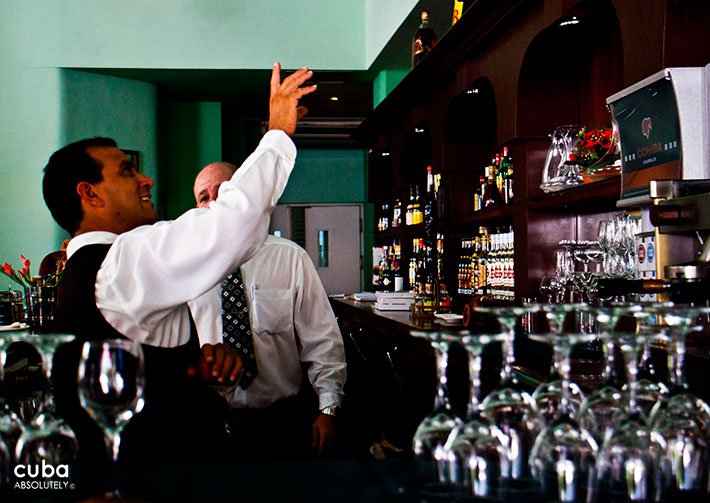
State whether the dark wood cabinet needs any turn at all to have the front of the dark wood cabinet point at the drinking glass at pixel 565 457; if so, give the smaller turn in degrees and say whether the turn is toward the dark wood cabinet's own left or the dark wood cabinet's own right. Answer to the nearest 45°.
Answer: approximately 45° to the dark wood cabinet's own left

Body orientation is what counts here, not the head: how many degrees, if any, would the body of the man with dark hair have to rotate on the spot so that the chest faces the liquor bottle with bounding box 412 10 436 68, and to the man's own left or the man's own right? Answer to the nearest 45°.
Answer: approximately 45° to the man's own left

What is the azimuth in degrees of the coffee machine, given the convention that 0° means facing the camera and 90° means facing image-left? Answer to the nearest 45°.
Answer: approximately 45°

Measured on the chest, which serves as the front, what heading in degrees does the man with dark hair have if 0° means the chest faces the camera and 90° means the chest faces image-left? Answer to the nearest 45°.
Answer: approximately 270°

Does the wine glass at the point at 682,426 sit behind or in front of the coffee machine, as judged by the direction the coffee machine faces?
in front

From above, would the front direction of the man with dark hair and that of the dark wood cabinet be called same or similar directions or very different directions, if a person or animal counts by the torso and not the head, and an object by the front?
very different directions

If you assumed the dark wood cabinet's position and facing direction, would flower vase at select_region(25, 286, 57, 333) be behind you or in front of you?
in front

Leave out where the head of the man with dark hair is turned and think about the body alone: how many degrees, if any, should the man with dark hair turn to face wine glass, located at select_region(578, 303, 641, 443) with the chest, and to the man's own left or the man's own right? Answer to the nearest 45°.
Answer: approximately 45° to the man's own right

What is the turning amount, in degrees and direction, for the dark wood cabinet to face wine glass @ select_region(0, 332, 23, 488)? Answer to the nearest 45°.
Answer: approximately 45° to its left

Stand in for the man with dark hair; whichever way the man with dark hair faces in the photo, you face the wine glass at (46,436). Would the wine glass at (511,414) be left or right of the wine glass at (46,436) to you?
left

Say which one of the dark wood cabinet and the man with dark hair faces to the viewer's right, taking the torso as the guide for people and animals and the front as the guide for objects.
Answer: the man with dark hair

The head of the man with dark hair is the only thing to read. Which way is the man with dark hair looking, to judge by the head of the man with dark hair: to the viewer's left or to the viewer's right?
to the viewer's right

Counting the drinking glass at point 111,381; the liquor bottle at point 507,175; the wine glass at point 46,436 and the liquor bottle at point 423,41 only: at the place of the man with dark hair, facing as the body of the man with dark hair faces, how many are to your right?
2

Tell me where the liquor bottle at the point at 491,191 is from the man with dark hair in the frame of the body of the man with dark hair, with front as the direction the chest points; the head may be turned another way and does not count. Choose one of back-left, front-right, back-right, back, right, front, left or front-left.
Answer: front-left

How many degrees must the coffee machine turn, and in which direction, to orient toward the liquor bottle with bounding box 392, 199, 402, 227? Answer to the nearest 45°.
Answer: approximately 90° to its right

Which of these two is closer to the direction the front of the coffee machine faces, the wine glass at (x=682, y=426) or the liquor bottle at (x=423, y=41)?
the wine glass
